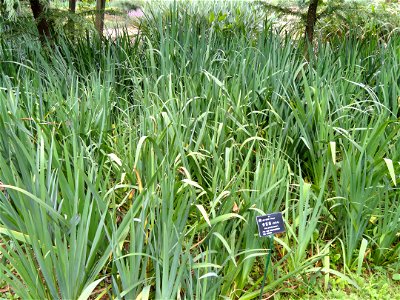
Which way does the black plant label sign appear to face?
toward the camera
